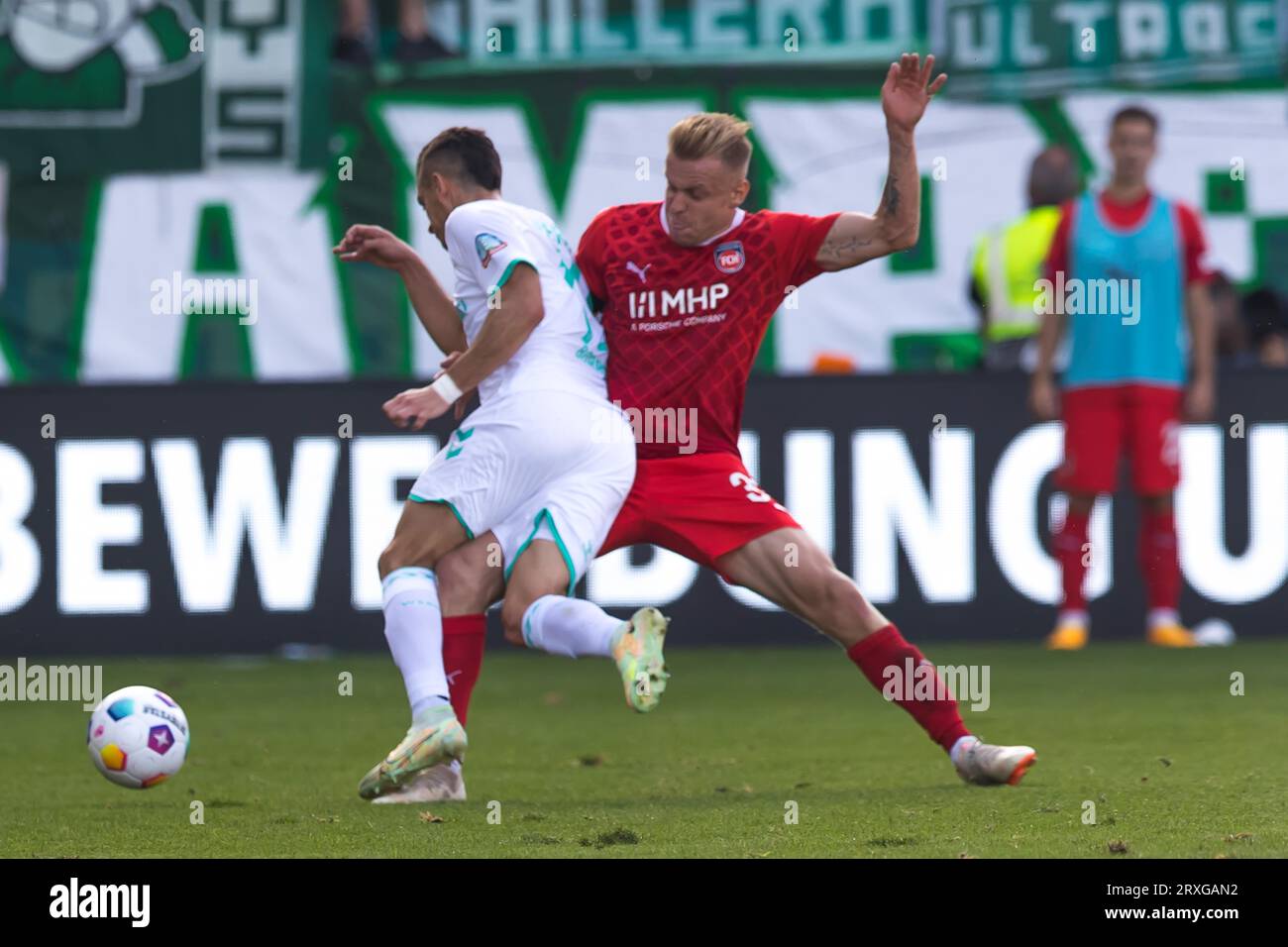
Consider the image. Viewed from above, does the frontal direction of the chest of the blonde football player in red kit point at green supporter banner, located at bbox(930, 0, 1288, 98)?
no

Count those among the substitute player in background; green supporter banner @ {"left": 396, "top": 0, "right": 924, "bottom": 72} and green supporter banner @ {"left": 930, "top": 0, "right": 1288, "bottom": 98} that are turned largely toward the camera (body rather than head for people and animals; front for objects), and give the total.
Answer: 3

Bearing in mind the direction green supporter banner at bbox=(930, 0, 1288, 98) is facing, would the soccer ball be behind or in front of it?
in front

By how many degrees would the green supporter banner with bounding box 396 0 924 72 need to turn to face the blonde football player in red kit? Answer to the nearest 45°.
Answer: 0° — it already faces them

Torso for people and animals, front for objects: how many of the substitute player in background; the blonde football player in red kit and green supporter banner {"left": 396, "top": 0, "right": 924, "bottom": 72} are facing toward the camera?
3

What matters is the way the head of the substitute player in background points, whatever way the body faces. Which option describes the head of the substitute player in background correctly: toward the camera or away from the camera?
toward the camera

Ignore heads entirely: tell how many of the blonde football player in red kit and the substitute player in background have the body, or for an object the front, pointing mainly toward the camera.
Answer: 2

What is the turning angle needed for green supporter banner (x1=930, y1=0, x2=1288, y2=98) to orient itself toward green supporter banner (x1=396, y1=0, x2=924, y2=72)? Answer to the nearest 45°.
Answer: approximately 90° to its right

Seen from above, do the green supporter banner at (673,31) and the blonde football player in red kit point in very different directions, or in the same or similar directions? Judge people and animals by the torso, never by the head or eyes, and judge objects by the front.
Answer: same or similar directions

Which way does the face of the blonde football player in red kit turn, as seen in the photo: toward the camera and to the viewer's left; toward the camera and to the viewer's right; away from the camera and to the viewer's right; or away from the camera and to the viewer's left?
toward the camera and to the viewer's left

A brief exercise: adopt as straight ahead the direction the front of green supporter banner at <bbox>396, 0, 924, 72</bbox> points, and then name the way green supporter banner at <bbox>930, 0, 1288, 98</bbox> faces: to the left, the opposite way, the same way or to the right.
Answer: the same way

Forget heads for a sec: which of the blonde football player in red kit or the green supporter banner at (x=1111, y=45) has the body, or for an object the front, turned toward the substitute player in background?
the green supporter banner

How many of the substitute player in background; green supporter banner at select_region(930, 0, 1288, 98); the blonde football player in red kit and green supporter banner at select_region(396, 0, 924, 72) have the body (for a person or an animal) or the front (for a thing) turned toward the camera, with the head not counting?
4

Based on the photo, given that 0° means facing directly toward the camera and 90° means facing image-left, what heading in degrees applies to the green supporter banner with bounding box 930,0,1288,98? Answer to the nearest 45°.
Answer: approximately 0°

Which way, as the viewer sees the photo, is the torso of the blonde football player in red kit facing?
toward the camera

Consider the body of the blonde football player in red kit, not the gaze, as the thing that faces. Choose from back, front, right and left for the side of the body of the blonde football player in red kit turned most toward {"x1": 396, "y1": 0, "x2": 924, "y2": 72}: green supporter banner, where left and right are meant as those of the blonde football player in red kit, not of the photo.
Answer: back

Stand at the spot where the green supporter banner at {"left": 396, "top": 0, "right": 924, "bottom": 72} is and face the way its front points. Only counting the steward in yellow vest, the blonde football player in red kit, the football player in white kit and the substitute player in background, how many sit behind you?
0

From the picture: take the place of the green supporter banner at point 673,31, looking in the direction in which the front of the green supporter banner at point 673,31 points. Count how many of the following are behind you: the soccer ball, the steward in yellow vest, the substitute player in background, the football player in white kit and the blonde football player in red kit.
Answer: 0

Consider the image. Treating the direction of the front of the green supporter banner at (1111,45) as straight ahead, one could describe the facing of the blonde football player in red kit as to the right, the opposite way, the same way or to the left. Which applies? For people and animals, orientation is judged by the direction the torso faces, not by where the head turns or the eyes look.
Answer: the same way

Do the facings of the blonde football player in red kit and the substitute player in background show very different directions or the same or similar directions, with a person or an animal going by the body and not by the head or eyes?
same or similar directions

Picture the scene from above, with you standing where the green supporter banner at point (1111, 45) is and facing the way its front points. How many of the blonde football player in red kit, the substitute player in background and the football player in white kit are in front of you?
3

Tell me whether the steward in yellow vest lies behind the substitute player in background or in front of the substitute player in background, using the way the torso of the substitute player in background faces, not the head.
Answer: behind
